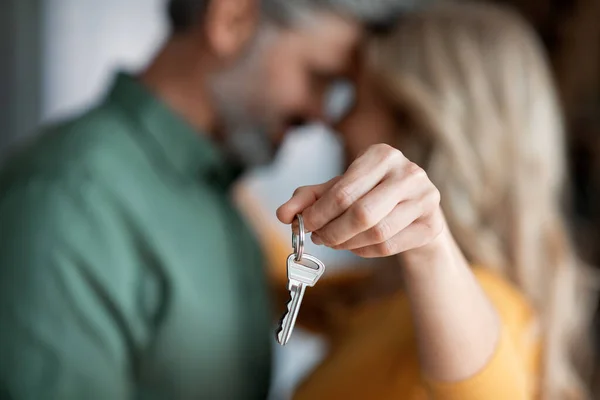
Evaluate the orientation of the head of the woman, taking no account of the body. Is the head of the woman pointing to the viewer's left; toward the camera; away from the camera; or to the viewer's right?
to the viewer's left

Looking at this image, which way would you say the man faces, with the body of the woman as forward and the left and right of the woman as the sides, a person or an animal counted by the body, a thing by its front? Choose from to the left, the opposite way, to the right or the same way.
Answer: the opposite way

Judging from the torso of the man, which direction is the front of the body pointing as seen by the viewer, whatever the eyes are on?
to the viewer's right

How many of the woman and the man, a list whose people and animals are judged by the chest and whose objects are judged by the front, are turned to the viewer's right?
1

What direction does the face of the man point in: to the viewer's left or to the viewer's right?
to the viewer's right

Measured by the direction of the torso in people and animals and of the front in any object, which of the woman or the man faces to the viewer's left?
the woman

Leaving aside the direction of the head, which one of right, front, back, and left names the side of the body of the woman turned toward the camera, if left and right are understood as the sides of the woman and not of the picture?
left
